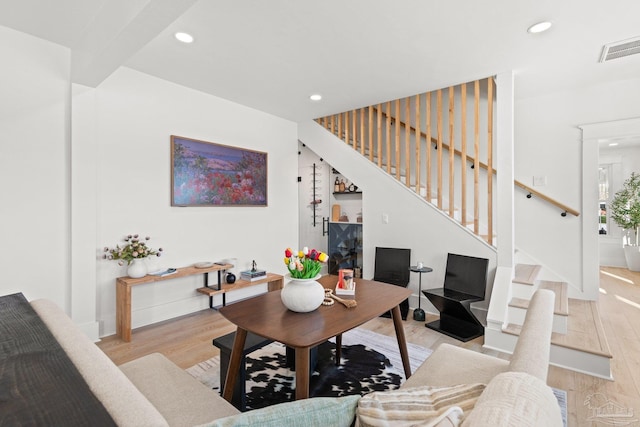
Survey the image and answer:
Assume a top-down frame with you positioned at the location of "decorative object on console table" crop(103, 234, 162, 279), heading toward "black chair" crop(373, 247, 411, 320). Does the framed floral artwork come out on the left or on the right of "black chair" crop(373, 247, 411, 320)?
left

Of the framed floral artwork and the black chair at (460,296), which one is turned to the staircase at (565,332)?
the framed floral artwork

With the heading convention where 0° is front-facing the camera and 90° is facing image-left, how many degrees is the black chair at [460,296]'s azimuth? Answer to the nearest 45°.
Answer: approximately 45°

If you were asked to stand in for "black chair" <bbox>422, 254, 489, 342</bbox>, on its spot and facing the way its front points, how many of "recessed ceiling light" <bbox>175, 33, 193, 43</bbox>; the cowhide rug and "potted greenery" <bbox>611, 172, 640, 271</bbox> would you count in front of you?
2

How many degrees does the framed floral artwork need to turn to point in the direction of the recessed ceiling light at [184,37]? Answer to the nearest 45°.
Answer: approximately 45° to its right

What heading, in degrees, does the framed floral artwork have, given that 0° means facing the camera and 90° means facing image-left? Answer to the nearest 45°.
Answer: approximately 315°
